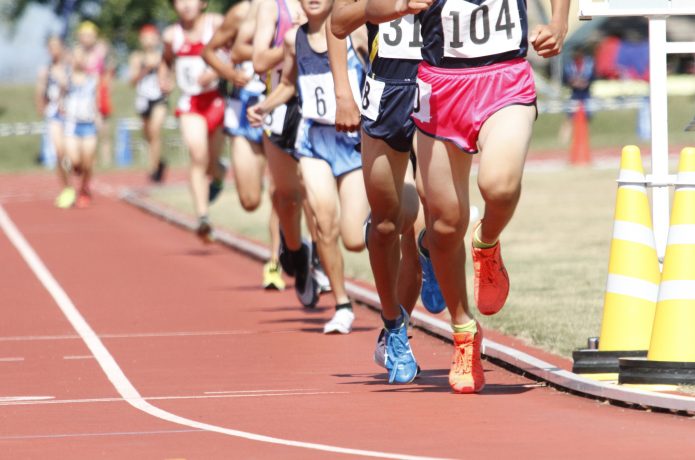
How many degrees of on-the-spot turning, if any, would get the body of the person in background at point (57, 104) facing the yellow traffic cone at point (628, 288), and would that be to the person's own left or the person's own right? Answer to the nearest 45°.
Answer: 0° — they already face it

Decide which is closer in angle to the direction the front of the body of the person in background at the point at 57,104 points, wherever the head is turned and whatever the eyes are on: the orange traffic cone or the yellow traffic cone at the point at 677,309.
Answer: the yellow traffic cone

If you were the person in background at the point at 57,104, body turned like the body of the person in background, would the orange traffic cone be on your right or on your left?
on your left

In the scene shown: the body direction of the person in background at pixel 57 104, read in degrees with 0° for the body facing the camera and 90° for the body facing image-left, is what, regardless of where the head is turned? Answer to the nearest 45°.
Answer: approximately 0°

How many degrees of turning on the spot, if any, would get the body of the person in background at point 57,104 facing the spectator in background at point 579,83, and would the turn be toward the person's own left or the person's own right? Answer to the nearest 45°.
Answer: approximately 135° to the person's own left

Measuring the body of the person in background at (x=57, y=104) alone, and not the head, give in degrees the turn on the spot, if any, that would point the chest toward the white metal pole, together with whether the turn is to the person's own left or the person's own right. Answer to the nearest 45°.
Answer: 0° — they already face it

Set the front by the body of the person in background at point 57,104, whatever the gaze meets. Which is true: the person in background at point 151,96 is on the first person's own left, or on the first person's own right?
on the first person's own left

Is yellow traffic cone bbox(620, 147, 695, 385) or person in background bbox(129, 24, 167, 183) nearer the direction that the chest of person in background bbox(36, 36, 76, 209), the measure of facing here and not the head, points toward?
the yellow traffic cone

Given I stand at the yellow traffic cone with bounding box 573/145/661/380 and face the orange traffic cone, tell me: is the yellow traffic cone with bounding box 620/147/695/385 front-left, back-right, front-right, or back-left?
back-right

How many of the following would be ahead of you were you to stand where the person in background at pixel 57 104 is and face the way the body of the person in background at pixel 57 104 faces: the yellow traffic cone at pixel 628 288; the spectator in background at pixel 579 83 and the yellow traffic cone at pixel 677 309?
2

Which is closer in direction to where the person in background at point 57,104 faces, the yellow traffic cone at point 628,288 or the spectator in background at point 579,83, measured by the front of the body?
the yellow traffic cone
